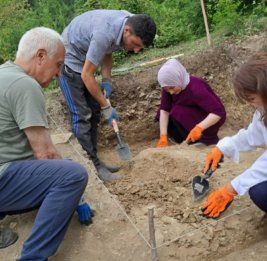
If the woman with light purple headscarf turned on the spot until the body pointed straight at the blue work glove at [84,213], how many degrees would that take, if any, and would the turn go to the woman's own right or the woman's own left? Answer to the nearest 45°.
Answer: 0° — they already face it

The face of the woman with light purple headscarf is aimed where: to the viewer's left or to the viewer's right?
to the viewer's left

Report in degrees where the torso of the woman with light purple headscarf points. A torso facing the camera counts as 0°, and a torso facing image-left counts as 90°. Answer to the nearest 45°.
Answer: approximately 45°
